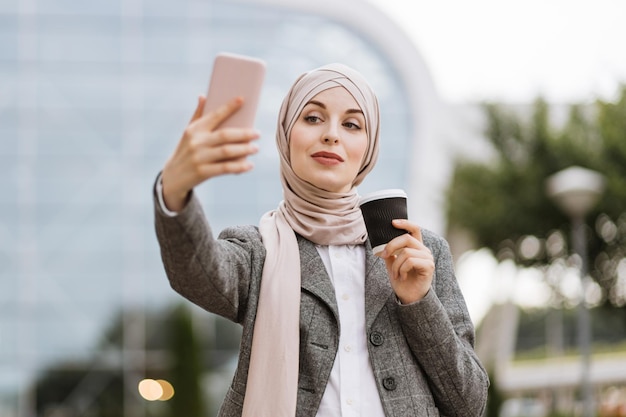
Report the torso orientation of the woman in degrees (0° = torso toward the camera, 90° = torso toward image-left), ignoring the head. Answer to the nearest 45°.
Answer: approximately 0°

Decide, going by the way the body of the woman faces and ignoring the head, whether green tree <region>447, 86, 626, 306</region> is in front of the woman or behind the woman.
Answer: behind

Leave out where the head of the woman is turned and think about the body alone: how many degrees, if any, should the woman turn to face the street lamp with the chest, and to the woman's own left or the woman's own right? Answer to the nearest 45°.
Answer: approximately 180°
